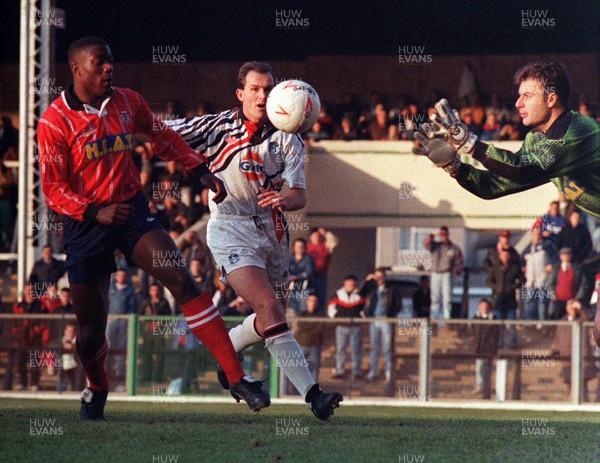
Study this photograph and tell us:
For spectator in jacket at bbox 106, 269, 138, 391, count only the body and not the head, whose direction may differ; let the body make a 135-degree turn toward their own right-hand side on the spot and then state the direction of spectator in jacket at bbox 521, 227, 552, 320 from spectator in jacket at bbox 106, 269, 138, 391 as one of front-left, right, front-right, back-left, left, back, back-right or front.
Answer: back-right

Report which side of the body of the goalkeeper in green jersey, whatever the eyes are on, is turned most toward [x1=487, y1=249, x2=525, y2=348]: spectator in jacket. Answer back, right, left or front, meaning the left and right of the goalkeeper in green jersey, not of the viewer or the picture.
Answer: right

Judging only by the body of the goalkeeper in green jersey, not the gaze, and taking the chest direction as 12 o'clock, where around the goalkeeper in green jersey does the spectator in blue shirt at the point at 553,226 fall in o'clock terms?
The spectator in blue shirt is roughly at 3 o'clock from the goalkeeper in green jersey.

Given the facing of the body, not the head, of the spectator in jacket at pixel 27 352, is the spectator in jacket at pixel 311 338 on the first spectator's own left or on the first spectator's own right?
on the first spectator's own left

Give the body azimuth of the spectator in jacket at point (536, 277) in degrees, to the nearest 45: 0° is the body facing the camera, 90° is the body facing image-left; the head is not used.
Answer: approximately 0°
